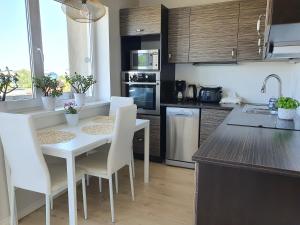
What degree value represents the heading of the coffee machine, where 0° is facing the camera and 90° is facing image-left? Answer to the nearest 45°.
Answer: approximately 0°

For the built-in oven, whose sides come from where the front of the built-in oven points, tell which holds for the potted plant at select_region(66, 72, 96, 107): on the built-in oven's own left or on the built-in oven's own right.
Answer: on the built-in oven's own right

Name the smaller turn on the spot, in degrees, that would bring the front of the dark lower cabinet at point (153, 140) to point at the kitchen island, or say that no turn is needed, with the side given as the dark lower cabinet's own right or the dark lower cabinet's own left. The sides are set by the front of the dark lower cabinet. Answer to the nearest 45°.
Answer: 0° — it already faces it

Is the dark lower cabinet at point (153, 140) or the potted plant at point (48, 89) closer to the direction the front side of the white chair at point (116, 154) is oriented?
the potted plant

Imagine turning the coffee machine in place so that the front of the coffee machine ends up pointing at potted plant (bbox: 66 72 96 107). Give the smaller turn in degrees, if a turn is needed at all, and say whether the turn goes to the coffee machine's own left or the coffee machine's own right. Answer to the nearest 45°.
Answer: approximately 45° to the coffee machine's own right

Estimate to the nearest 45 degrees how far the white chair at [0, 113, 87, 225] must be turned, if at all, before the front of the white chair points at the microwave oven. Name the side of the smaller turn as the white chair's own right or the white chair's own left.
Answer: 0° — it already faces it

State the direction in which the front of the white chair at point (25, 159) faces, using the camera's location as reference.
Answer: facing away from the viewer and to the right of the viewer

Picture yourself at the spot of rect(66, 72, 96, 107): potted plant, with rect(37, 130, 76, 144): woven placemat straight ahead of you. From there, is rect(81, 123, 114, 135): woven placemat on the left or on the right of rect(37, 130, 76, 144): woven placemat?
left
